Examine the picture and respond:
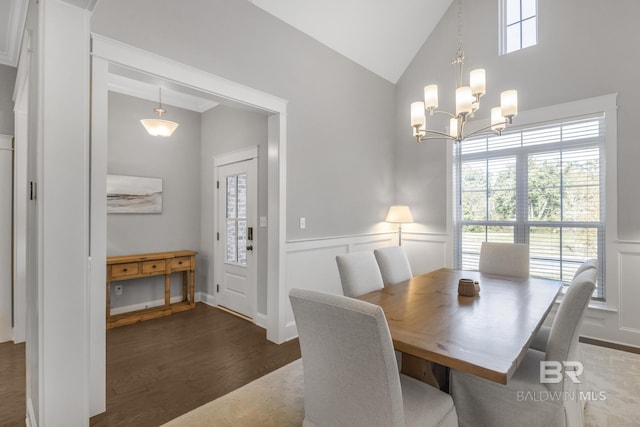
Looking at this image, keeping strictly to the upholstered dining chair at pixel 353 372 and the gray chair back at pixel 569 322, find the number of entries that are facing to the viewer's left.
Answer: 1

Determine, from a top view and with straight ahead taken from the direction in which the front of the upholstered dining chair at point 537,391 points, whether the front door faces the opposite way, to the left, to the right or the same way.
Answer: to the left

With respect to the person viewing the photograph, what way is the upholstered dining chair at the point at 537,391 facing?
facing to the left of the viewer

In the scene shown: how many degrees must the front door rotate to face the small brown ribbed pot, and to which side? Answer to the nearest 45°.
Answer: approximately 90° to its left

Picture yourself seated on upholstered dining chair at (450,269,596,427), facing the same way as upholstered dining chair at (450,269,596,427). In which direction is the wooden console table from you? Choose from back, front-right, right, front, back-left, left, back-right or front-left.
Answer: front

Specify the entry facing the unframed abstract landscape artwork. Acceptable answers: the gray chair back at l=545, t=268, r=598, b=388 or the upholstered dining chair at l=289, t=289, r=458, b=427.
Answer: the gray chair back

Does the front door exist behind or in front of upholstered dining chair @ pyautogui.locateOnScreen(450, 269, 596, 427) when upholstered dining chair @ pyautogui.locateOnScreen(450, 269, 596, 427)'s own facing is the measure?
in front

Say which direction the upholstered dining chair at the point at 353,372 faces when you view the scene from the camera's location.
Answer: facing away from the viewer and to the right of the viewer

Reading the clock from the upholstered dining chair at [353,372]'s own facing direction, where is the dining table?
The dining table is roughly at 12 o'clock from the upholstered dining chair.

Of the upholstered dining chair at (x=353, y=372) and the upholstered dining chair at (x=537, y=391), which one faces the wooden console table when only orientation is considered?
the upholstered dining chair at (x=537, y=391)

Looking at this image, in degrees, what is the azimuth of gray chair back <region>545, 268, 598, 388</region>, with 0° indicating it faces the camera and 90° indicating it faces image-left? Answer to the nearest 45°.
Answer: approximately 90°

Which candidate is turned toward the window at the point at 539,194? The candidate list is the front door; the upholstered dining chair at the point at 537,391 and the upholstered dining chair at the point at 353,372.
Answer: the upholstered dining chair at the point at 353,372

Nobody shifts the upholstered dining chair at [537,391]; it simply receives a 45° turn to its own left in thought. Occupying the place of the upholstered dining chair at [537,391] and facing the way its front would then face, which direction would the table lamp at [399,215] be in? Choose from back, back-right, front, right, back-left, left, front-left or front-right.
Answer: right

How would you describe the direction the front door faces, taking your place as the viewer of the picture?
facing the viewer and to the left of the viewer

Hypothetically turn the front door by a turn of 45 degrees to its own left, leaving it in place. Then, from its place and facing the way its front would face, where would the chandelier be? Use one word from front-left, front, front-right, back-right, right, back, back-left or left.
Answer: front-left
